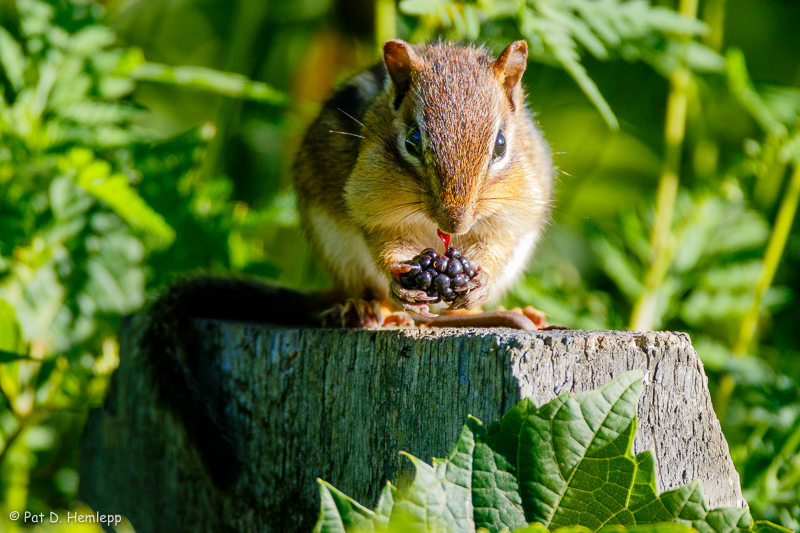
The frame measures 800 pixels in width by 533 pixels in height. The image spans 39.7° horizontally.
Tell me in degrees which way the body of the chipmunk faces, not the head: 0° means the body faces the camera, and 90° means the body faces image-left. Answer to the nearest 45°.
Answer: approximately 0°

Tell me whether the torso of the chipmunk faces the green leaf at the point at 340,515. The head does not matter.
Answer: yes
